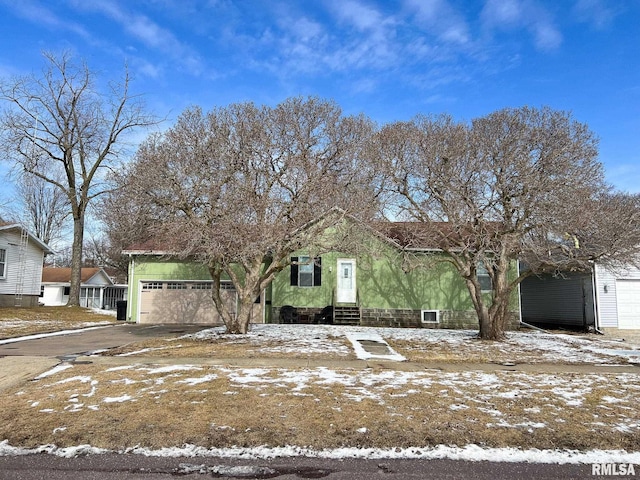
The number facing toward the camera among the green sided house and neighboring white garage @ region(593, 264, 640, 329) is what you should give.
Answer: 2

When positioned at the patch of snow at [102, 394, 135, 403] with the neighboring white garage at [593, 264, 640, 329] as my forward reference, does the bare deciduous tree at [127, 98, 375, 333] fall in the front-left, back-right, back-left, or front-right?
front-left

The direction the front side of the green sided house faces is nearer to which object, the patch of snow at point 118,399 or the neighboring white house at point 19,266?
the patch of snow

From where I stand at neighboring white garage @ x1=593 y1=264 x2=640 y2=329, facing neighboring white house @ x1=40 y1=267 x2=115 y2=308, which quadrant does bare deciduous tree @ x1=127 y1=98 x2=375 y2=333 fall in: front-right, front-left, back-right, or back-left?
front-left

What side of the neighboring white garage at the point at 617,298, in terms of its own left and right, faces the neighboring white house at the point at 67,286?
right

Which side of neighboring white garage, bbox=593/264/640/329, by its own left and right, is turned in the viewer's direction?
front

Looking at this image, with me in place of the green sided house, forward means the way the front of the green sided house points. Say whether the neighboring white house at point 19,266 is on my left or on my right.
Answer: on my right

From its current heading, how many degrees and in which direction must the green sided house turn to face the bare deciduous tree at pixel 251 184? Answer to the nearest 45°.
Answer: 0° — it already faces it

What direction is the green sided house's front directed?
toward the camera

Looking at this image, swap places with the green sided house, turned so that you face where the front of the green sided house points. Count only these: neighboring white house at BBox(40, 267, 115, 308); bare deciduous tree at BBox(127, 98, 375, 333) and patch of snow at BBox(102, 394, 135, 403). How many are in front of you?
2

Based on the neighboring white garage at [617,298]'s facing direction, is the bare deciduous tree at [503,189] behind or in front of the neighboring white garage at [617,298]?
in front

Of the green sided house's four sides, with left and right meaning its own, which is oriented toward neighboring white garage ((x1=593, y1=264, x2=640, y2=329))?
left

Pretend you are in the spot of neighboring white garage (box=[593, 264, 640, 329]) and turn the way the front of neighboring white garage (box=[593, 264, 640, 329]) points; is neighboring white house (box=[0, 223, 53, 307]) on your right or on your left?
on your right
